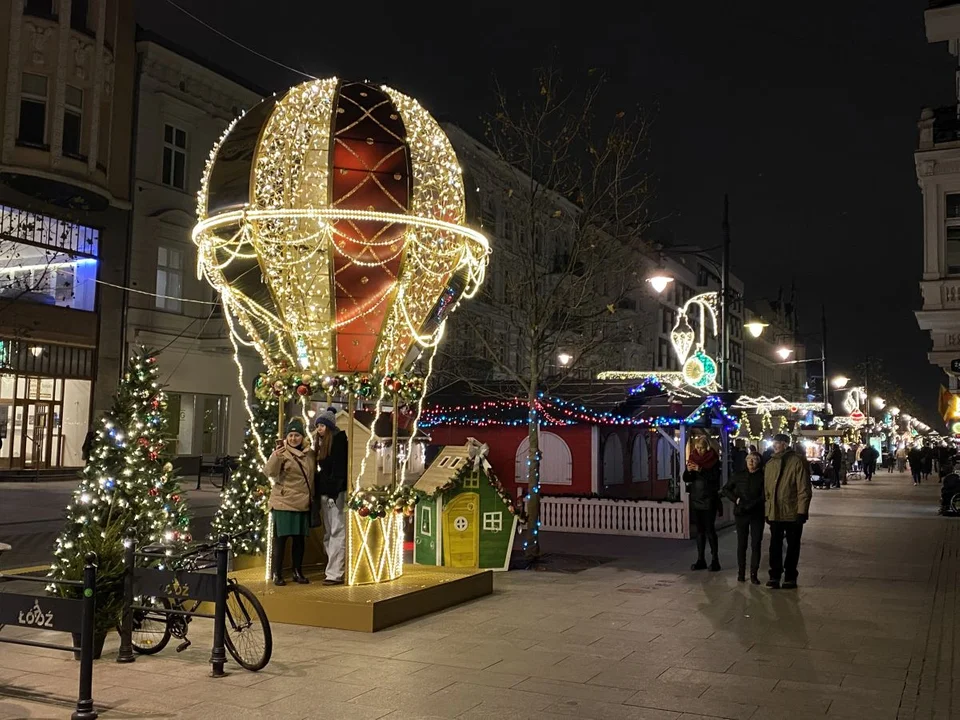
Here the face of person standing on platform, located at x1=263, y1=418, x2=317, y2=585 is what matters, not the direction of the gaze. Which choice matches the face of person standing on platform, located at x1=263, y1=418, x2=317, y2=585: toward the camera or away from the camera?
toward the camera

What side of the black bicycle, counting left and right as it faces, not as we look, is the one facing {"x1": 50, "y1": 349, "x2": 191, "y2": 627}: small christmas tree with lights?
back

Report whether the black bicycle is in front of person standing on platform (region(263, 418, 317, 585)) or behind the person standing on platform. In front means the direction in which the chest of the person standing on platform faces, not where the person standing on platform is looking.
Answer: in front

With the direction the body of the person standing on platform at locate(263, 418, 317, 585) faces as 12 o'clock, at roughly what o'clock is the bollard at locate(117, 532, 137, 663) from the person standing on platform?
The bollard is roughly at 1 o'clock from the person standing on platform.

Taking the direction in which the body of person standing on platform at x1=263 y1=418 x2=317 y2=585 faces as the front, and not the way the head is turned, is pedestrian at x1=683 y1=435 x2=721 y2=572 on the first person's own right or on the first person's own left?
on the first person's own left

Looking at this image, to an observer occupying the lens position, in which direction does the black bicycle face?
facing the viewer and to the right of the viewer

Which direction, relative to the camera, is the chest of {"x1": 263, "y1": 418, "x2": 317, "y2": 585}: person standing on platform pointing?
toward the camera

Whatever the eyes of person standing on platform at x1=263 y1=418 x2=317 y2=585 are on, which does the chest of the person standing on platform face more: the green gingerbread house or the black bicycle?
the black bicycle

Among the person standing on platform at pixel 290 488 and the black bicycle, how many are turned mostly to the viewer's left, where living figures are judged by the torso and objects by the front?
0

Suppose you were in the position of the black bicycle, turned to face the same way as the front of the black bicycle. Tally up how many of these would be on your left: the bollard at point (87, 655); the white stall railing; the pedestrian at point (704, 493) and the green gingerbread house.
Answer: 3

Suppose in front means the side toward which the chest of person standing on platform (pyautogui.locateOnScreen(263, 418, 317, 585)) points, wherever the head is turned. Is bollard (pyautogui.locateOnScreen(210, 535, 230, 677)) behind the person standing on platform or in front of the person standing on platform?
in front

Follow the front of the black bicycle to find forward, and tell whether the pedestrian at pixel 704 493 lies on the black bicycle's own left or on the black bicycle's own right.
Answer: on the black bicycle's own left

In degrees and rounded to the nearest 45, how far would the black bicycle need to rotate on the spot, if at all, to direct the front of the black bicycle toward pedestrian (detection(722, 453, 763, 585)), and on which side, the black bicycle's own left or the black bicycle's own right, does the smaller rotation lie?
approximately 90° to the black bicycle's own left

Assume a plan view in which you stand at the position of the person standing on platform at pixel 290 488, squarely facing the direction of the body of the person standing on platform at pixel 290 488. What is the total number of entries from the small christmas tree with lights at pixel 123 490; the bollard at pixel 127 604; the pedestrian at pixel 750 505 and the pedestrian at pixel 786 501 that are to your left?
2
